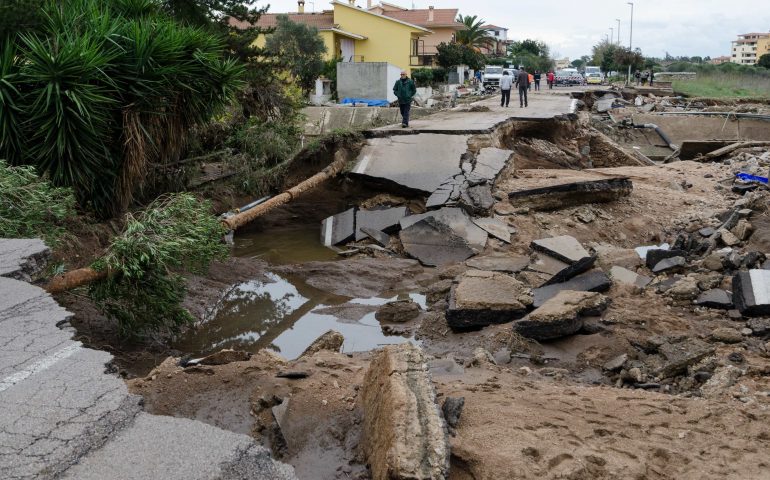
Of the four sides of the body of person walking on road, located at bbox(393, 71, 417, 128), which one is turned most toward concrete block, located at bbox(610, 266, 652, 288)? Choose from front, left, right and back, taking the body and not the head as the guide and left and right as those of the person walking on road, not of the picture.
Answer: front

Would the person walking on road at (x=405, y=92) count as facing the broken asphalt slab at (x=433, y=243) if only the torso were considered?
yes

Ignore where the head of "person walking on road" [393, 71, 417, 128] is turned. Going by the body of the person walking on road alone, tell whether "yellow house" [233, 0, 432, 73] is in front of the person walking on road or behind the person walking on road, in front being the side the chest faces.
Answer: behind

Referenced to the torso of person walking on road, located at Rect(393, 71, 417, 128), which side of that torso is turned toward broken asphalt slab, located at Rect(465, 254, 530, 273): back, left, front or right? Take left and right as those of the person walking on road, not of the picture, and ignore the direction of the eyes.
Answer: front

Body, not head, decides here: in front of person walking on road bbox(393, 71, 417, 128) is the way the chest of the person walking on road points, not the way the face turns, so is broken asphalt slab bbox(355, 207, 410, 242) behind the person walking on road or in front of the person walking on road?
in front

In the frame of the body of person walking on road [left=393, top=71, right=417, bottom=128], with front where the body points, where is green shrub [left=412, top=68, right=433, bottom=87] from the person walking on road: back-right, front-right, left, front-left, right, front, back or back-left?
back

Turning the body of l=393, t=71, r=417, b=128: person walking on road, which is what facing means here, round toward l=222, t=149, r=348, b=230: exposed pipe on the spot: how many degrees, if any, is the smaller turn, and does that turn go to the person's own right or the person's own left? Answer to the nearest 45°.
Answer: approximately 45° to the person's own right

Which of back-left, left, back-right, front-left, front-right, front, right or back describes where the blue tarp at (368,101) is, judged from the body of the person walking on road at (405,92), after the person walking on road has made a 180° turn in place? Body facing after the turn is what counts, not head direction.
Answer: front

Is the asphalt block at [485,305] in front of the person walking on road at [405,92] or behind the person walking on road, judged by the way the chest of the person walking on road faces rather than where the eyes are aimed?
in front

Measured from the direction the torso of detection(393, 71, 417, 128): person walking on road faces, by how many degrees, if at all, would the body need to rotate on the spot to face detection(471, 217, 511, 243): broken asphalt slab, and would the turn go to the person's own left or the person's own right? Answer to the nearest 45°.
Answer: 0° — they already face it

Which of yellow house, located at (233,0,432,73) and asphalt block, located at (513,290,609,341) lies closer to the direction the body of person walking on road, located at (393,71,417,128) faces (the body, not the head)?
the asphalt block

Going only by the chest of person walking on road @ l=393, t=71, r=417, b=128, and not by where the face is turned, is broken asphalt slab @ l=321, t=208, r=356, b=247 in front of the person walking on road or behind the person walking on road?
in front

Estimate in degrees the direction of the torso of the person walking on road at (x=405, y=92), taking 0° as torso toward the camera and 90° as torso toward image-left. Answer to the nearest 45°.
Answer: approximately 0°
